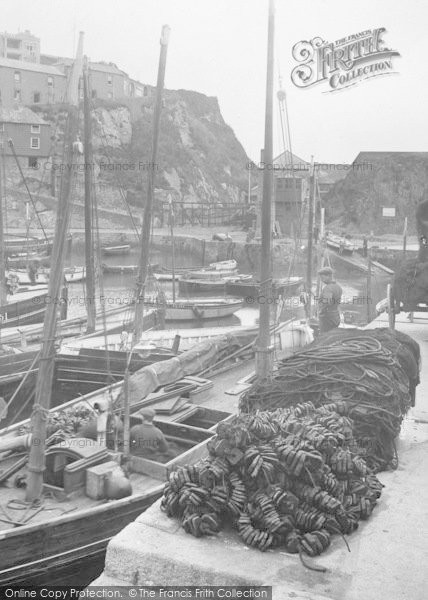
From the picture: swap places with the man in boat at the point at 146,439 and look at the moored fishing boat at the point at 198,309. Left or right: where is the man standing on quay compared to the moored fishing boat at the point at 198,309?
right

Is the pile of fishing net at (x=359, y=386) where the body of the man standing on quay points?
no

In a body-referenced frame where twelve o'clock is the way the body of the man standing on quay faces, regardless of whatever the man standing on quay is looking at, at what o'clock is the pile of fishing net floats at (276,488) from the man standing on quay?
The pile of fishing net floats is roughly at 9 o'clock from the man standing on quay.

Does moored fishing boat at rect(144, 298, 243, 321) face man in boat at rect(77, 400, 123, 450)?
no

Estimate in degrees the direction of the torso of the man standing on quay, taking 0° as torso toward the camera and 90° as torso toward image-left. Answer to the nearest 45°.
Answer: approximately 90°

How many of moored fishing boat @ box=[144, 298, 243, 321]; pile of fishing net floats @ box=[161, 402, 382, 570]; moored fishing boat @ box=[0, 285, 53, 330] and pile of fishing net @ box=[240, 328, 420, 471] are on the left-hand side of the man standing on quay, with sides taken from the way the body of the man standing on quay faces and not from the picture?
2

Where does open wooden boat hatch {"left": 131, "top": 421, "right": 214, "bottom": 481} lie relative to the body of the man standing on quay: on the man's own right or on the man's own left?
on the man's own left
